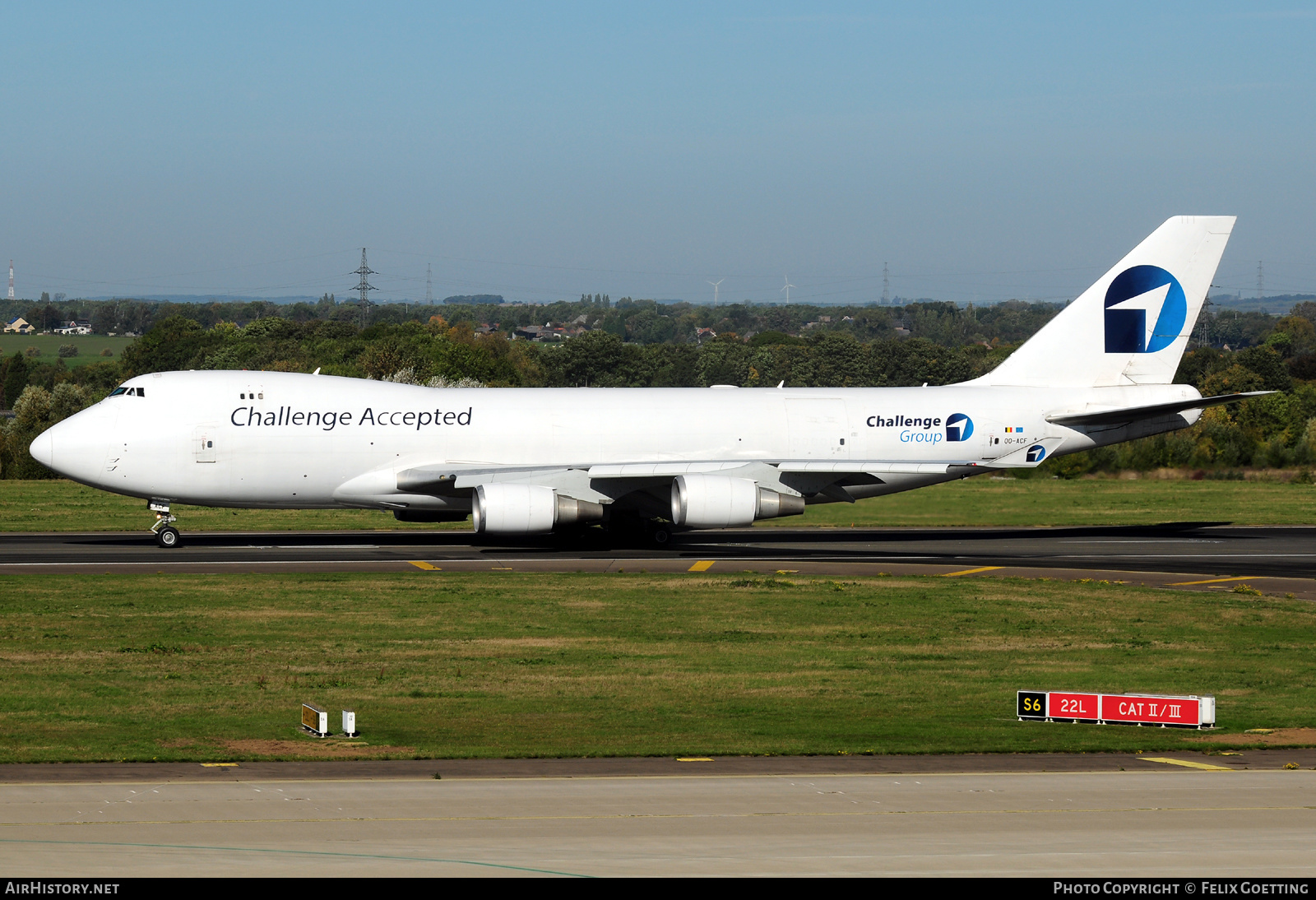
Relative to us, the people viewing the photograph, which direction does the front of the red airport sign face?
facing the viewer and to the left of the viewer

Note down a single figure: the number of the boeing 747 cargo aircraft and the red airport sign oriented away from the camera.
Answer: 0

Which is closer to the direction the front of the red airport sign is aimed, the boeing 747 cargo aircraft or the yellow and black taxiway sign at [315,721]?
the yellow and black taxiway sign

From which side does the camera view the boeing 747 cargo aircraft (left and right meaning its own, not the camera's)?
left

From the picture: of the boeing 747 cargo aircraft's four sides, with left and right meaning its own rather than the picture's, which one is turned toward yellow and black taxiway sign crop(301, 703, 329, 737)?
left

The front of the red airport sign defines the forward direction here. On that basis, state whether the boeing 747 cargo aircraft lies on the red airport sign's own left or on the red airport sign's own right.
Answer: on the red airport sign's own right
